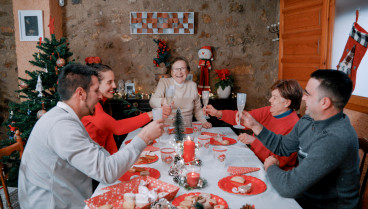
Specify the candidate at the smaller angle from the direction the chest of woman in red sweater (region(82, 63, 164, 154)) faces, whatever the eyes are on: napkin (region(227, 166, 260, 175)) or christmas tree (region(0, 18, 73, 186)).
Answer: the napkin

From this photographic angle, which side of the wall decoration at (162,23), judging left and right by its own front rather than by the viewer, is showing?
front

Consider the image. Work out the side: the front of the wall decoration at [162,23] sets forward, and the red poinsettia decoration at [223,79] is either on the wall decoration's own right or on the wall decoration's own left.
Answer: on the wall decoration's own left

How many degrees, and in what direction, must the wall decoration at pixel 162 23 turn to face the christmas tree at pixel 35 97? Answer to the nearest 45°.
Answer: approximately 45° to its right

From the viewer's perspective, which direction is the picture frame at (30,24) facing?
toward the camera

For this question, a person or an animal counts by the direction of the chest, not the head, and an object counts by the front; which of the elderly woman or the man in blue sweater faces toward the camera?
the elderly woman

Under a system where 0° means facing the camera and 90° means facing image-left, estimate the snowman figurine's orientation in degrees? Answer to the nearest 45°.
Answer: approximately 0°

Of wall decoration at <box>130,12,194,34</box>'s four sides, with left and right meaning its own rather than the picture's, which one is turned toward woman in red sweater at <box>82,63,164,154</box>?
front

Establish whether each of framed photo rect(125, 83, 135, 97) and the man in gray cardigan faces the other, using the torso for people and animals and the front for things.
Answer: no

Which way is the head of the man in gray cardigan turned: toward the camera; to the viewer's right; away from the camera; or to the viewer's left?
to the viewer's right

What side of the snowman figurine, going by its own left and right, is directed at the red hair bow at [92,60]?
right

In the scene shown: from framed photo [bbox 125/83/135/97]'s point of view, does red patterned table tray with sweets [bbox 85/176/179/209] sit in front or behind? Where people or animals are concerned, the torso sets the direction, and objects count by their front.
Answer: in front

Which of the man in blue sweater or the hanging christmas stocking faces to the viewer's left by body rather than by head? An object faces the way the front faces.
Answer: the man in blue sweater

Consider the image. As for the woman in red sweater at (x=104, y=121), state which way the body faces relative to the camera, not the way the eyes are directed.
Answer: to the viewer's right

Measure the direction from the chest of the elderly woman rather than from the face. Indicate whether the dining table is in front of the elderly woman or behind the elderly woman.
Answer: in front

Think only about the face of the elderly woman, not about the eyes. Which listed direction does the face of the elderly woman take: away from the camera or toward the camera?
toward the camera

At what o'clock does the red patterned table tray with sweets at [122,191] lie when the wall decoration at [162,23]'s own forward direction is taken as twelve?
The red patterned table tray with sweets is roughly at 12 o'clock from the wall decoration.
